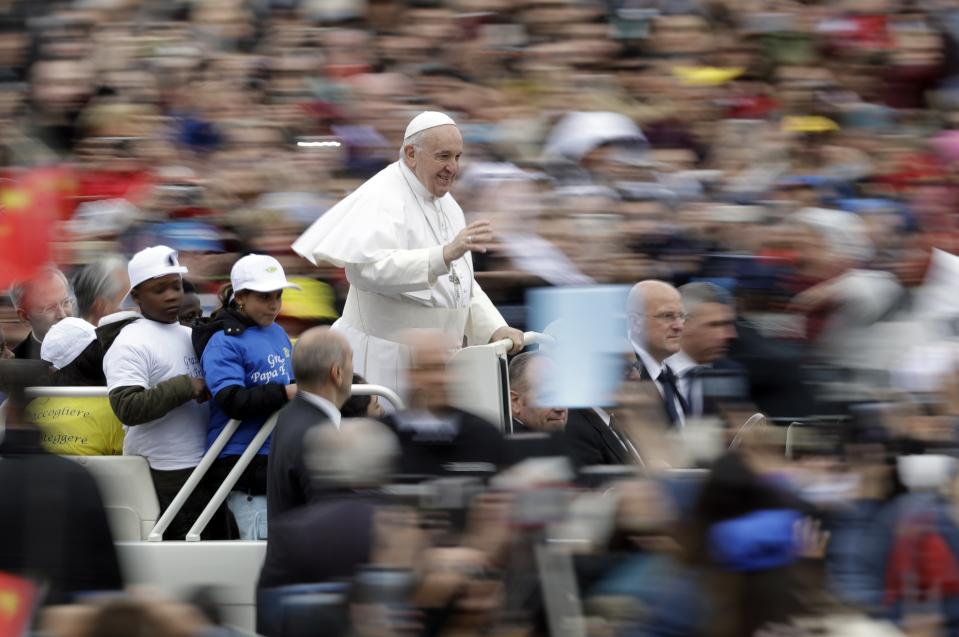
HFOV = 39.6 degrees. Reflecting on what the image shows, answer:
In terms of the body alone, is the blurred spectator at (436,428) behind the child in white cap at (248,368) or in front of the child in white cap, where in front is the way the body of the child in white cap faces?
in front

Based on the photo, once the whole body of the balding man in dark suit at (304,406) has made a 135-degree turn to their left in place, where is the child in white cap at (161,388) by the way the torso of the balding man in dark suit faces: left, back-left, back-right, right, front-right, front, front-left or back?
front-right

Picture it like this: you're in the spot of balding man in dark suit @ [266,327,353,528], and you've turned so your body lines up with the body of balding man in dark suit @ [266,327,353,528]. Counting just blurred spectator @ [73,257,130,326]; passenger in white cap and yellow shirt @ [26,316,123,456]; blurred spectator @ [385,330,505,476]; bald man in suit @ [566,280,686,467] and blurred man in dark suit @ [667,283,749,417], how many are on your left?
2

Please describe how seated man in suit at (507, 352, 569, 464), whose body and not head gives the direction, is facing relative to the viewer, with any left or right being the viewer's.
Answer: facing the viewer and to the right of the viewer

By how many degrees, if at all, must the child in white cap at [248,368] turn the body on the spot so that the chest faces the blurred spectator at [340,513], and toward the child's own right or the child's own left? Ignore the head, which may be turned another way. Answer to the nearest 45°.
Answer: approximately 45° to the child's own right

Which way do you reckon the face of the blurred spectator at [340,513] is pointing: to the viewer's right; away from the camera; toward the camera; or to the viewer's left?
away from the camera

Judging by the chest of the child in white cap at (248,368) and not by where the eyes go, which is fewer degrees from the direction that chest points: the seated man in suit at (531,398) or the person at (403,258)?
the seated man in suit

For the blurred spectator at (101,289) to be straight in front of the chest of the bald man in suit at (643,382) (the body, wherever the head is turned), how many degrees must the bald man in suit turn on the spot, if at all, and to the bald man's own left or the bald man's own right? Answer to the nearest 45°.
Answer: approximately 135° to the bald man's own right

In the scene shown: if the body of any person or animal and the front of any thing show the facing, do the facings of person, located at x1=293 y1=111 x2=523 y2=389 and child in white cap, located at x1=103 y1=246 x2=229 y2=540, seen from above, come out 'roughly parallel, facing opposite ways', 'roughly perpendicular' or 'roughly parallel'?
roughly parallel

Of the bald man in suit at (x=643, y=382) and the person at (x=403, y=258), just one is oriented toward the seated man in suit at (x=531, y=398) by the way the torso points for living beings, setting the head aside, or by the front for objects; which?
the person

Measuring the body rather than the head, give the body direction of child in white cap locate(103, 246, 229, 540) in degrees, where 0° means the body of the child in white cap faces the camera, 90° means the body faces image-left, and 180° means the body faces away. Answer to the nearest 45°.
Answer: approximately 315°

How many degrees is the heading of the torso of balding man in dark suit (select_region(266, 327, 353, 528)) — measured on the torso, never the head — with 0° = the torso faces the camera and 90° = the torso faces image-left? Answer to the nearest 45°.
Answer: approximately 225°

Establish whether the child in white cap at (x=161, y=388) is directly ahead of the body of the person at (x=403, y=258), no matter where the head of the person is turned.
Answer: no
